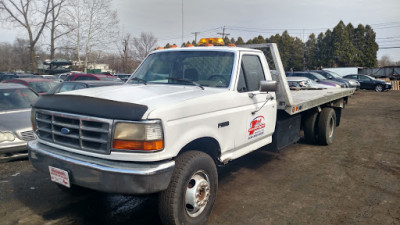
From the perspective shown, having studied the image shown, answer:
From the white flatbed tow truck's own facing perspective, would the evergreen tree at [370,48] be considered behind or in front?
behind

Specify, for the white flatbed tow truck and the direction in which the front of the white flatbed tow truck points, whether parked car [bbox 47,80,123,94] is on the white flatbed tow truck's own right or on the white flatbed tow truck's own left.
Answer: on the white flatbed tow truck's own right

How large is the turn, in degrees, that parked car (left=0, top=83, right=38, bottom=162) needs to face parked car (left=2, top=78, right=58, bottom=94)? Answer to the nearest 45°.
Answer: approximately 135° to its left

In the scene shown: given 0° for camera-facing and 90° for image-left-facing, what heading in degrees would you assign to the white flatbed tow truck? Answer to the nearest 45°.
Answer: approximately 45°

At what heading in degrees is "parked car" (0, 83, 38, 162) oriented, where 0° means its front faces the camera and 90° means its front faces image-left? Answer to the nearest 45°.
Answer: approximately 315°
